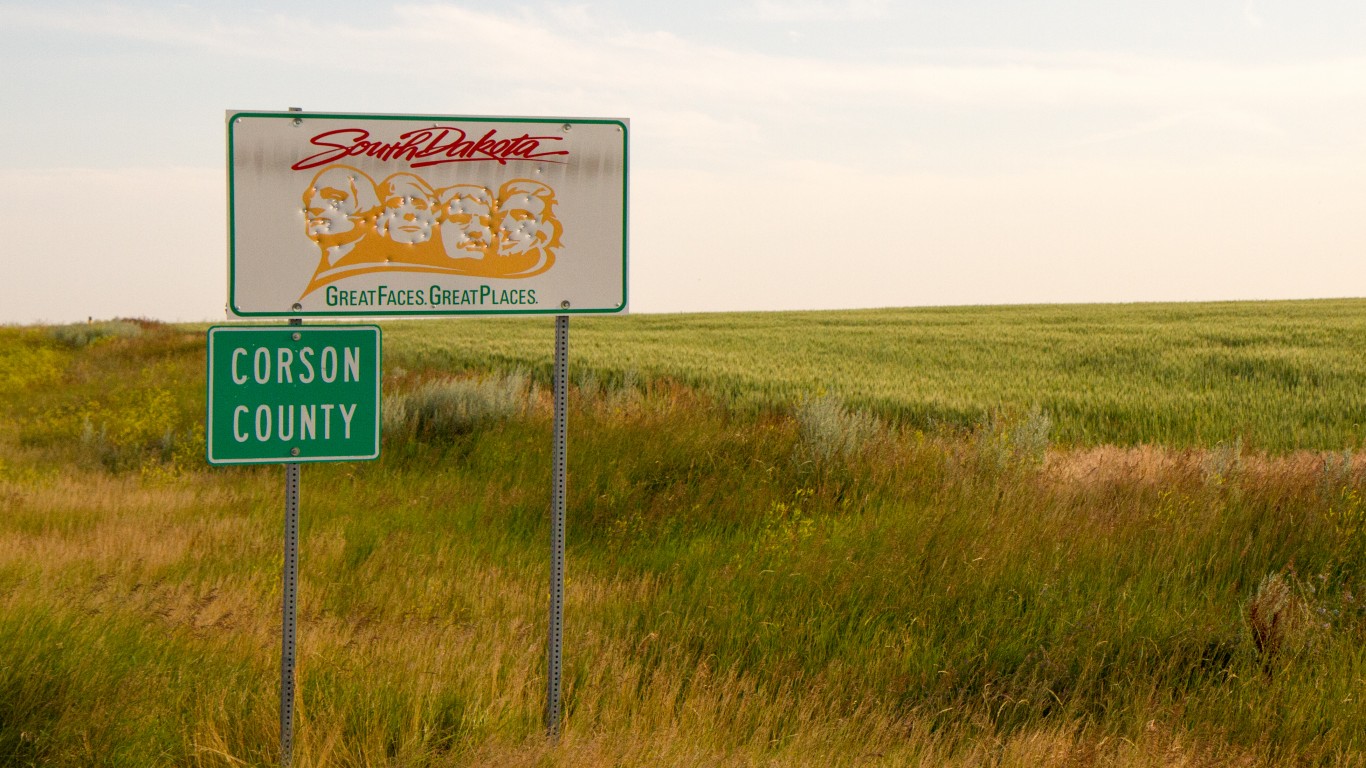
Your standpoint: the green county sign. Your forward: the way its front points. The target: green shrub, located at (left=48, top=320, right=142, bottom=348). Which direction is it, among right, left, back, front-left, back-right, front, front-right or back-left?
back

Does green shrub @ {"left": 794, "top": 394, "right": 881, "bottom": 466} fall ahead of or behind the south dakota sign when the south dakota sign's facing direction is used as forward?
behind

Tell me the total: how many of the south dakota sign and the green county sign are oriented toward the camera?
2

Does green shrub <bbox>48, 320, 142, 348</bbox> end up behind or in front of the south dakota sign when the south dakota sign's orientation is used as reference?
behind

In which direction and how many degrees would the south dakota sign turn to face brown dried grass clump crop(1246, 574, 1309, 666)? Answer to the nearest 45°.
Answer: approximately 90° to its left

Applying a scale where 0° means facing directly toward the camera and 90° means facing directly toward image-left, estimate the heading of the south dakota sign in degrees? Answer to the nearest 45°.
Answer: approximately 0°

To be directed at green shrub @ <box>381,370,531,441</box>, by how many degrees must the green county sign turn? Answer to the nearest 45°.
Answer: approximately 180°

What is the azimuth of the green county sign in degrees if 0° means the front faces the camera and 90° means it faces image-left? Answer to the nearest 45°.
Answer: approximately 0°
